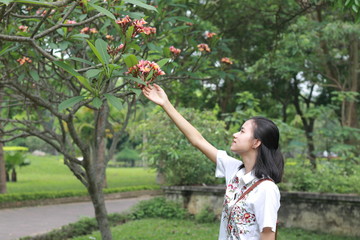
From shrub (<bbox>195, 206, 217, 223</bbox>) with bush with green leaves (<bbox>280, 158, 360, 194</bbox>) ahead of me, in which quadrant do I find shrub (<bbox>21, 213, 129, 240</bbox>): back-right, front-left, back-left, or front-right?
back-right

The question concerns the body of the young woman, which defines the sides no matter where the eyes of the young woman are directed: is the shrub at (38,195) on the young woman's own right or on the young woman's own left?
on the young woman's own right

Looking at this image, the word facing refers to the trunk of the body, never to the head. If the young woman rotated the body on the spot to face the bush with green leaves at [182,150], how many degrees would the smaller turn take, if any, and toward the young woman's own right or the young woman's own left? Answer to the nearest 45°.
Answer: approximately 135° to the young woman's own right

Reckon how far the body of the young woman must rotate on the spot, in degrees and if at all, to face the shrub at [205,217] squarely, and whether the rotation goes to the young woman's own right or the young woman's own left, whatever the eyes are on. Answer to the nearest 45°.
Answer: approximately 135° to the young woman's own right

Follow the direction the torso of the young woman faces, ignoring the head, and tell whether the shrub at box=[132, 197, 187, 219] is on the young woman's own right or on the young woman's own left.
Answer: on the young woman's own right

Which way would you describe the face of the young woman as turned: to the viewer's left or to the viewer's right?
to the viewer's left

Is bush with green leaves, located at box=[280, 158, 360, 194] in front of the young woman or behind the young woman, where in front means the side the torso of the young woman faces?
behind

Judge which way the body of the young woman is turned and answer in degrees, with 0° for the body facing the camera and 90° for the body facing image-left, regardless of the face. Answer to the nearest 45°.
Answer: approximately 45°
